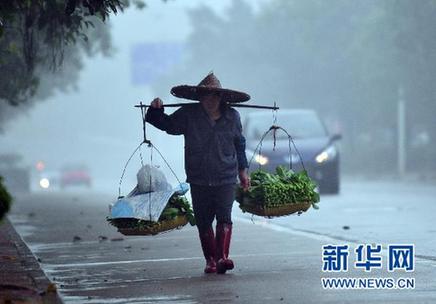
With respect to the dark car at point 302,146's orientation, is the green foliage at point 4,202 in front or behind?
in front

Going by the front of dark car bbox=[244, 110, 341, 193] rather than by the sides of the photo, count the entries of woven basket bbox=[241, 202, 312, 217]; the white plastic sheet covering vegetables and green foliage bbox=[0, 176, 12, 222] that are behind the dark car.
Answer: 0

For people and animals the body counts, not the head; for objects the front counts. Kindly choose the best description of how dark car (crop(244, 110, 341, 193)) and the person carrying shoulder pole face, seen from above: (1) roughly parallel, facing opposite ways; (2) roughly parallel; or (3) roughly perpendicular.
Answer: roughly parallel

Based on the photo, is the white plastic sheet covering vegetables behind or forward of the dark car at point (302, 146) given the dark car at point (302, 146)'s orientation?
forward

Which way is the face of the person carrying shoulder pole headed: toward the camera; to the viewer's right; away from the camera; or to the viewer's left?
toward the camera

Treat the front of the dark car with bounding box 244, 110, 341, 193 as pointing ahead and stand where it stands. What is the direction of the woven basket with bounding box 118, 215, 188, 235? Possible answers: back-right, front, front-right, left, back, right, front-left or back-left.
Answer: front

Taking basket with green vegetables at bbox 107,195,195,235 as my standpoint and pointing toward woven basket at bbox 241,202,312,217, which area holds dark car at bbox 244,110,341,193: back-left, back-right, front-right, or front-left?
front-left

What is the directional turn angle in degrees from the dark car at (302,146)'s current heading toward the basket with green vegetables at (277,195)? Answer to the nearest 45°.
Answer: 0° — it already faces it

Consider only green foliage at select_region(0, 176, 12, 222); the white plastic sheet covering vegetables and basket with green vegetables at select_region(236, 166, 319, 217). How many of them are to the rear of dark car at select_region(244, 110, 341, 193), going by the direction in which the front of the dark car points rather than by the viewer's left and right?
0

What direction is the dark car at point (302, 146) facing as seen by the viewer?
toward the camera

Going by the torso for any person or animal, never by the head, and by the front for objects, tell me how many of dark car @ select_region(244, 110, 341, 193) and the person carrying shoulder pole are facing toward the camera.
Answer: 2

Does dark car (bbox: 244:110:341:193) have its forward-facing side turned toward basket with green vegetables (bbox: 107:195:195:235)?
yes
